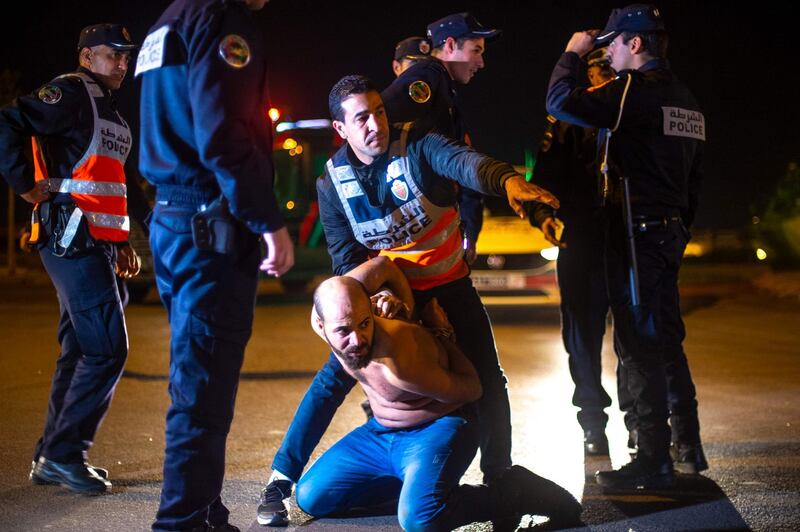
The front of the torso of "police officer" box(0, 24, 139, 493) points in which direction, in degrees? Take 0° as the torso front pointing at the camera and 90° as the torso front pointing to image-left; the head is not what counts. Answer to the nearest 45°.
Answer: approximately 315°

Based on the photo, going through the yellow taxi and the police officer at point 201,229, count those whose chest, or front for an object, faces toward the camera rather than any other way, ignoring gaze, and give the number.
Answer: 1

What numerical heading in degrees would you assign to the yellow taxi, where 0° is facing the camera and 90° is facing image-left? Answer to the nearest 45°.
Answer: approximately 0°

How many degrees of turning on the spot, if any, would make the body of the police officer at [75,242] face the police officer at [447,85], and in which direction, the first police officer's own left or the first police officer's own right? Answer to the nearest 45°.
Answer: approximately 45° to the first police officer's own left

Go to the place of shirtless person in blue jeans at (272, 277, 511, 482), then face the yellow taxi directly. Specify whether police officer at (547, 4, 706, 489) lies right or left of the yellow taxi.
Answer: right

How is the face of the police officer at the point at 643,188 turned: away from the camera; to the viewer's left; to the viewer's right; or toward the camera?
to the viewer's left

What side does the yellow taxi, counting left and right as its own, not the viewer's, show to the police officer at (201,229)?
front

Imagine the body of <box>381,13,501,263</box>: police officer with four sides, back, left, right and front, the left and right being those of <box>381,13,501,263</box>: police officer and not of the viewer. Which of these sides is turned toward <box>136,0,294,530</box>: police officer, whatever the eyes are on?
right
